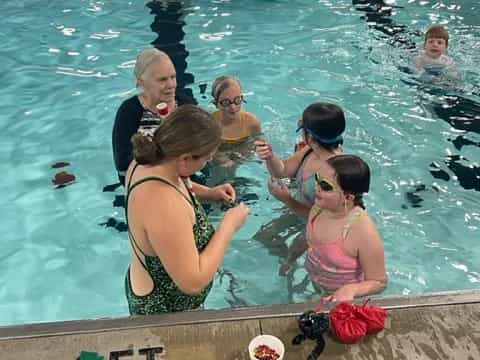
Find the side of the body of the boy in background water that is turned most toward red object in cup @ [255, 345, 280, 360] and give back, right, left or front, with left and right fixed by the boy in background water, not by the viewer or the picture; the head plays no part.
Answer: front

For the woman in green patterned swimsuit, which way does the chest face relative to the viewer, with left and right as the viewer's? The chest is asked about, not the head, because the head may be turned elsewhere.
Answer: facing to the right of the viewer

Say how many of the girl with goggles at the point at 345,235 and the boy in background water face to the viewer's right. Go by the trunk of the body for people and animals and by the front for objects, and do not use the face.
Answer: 0

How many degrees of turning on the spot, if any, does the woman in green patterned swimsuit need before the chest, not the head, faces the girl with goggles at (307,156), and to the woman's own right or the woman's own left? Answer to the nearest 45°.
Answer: approximately 45° to the woman's own left

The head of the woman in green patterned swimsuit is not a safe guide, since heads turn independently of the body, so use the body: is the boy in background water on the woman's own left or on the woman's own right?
on the woman's own left

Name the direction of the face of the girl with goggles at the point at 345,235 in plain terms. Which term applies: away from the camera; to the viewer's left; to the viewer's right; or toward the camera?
to the viewer's left

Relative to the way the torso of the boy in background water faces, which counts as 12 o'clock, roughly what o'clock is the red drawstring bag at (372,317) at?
The red drawstring bag is roughly at 12 o'clock from the boy in background water.

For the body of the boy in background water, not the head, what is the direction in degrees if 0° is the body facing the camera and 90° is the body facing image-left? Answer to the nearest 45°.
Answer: approximately 0°

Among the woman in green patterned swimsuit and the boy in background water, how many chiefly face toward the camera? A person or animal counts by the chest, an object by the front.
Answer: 1

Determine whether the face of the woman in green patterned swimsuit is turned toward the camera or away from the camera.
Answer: away from the camera
